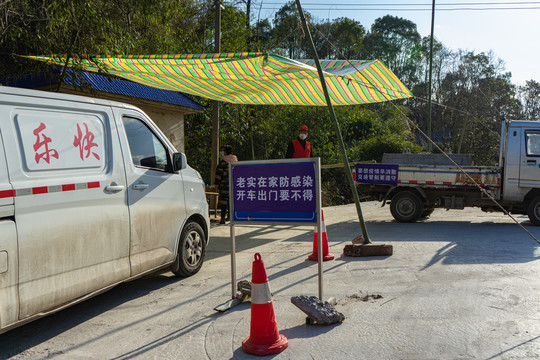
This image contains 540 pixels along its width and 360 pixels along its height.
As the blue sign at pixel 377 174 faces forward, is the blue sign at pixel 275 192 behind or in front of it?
in front

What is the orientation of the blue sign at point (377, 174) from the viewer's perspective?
toward the camera

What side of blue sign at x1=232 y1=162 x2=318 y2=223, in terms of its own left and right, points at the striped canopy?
back

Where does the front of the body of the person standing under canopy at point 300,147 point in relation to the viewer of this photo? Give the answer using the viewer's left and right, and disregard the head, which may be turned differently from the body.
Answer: facing the viewer

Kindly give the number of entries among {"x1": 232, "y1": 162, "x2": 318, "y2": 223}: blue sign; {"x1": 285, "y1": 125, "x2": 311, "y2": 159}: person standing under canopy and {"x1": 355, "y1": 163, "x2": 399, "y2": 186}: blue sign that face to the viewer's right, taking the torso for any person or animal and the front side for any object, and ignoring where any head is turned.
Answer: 0

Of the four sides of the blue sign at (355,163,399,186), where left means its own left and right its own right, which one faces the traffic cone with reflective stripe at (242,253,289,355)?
front

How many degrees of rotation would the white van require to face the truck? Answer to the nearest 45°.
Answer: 0° — it already faces it

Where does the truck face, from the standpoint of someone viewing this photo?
facing to the right of the viewer

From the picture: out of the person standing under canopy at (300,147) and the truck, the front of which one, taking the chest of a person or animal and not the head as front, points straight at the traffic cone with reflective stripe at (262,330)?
the person standing under canopy

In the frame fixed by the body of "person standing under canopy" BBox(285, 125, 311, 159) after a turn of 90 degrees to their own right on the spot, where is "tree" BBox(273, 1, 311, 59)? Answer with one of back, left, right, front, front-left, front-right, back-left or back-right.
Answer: right

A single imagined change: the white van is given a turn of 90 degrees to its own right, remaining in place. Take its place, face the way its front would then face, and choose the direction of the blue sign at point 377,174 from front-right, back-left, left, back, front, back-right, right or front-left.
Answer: left

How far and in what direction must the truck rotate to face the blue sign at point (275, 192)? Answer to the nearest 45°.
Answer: approximately 90° to its right

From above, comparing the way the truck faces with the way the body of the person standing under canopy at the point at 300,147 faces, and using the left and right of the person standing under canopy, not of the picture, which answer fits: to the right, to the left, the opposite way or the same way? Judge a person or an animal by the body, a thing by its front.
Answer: to the left

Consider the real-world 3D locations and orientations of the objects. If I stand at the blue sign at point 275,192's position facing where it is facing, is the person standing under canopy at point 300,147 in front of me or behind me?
behind
